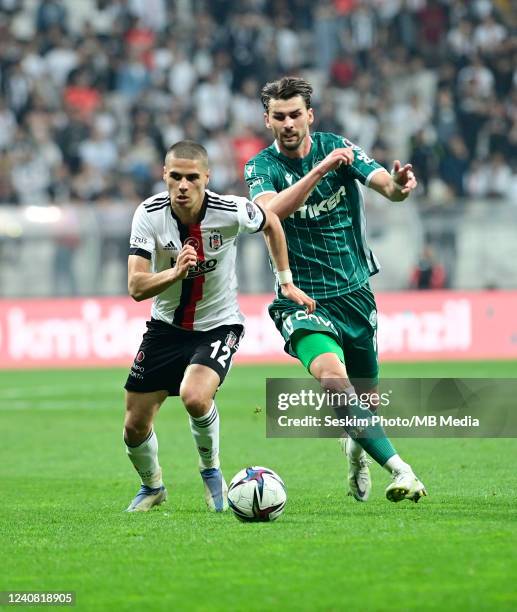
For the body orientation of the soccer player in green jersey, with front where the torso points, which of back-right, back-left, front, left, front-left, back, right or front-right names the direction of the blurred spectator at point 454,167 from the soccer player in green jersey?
back

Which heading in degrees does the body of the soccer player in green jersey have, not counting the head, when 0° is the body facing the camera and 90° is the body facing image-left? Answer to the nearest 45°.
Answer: approximately 0°

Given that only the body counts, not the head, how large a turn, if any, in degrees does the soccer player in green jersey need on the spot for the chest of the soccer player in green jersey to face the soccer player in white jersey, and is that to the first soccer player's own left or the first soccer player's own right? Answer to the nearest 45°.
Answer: approximately 45° to the first soccer player's own right

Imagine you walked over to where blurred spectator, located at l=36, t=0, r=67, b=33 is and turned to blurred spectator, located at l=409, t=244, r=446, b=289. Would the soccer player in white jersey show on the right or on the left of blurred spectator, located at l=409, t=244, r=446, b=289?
right

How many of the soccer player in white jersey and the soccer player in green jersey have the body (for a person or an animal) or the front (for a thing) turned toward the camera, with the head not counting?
2

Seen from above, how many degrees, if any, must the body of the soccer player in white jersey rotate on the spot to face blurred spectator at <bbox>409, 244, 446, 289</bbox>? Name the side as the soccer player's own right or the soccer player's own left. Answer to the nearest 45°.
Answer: approximately 180°
